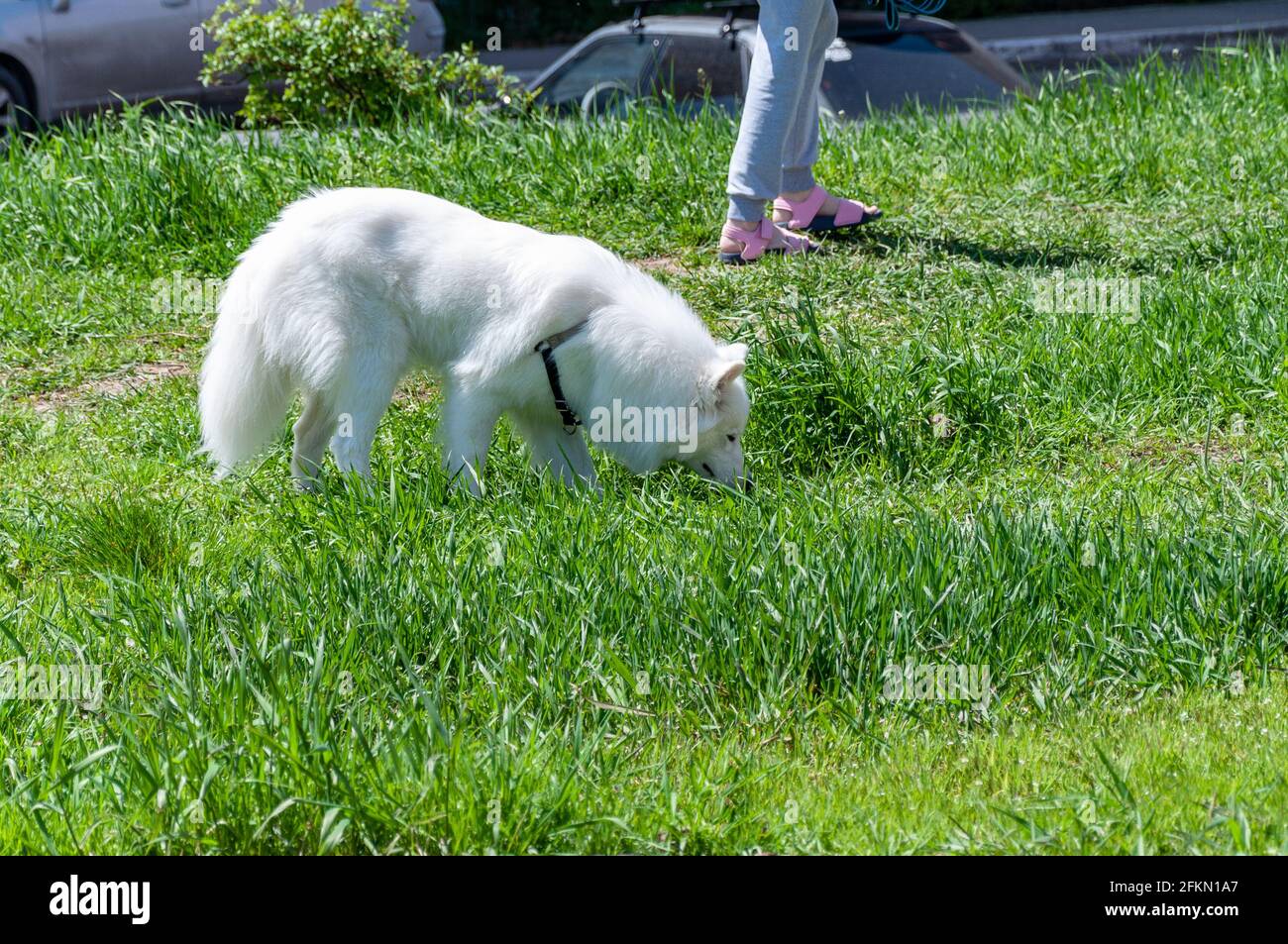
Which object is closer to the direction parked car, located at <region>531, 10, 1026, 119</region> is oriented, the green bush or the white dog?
the green bush

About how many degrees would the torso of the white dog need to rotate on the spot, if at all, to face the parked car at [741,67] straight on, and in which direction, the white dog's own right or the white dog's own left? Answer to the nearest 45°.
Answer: approximately 90° to the white dog's own left

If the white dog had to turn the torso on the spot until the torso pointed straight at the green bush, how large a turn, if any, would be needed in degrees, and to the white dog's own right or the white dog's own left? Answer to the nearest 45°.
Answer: approximately 90° to the white dog's own left

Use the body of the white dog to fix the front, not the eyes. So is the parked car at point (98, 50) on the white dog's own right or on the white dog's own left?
on the white dog's own left

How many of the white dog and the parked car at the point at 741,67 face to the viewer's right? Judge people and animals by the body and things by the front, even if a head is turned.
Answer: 1

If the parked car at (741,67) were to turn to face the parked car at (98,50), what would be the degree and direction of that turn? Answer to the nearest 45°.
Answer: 0° — it already faces it

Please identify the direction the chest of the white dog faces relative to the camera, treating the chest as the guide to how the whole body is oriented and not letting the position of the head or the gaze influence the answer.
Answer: to the viewer's right

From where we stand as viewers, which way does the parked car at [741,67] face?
facing away from the viewer and to the left of the viewer
